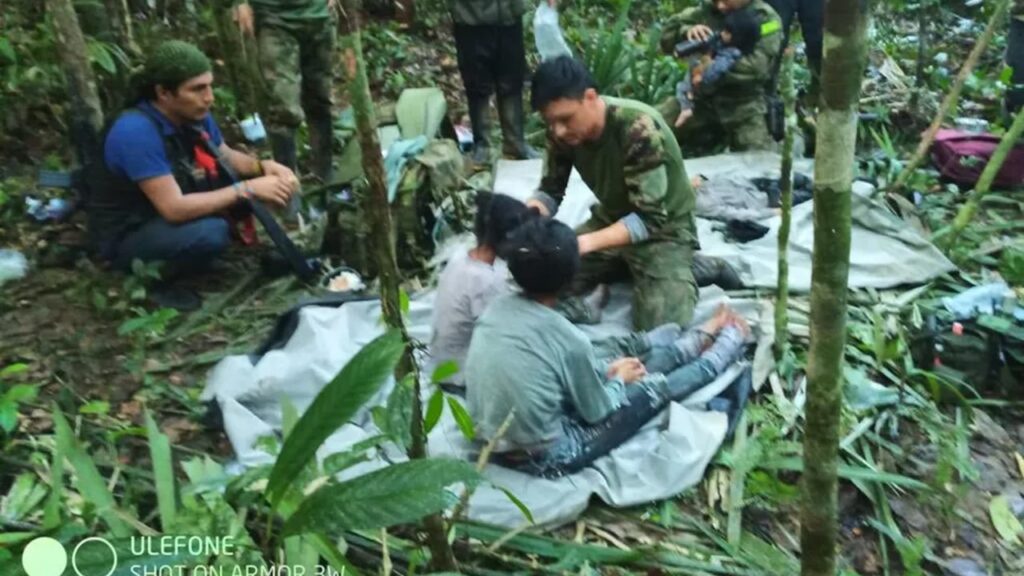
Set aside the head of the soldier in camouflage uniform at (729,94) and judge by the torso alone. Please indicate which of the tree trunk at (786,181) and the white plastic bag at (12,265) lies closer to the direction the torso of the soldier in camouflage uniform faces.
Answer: the white plastic bag

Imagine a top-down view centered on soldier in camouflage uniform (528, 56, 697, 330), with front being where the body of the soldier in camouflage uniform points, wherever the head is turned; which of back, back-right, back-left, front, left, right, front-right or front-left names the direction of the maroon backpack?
back

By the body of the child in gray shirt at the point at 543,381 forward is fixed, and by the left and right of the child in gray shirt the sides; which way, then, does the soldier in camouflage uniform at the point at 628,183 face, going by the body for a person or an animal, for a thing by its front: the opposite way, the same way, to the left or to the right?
the opposite way

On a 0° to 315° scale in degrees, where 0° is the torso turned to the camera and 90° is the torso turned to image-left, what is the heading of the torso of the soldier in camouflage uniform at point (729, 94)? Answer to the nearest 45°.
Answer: approximately 45°

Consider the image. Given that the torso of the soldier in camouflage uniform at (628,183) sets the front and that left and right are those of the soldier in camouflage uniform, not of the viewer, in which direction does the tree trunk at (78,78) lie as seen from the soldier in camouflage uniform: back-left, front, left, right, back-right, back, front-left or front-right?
front-right

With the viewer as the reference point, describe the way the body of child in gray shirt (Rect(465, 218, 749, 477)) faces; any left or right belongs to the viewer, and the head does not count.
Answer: facing away from the viewer and to the right of the viewer

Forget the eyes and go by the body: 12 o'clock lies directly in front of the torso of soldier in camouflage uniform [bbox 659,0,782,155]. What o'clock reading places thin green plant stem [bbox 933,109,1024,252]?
The thin green plant stem is roughly at 9 o'clock from the soldier in camouflage uniform.

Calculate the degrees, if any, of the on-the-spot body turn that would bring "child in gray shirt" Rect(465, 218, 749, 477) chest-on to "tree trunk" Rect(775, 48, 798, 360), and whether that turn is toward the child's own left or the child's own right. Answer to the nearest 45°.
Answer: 0° — they already face it

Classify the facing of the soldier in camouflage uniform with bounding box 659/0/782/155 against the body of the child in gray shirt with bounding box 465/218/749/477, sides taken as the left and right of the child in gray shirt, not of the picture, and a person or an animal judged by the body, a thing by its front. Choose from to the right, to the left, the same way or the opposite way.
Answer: the opposite way

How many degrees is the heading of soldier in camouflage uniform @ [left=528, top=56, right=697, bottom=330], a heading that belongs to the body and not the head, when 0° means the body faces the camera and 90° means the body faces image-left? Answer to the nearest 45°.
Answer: approximately 45°

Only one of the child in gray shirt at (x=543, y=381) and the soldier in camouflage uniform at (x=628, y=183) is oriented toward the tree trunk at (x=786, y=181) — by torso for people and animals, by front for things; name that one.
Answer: the child in gray shirt
